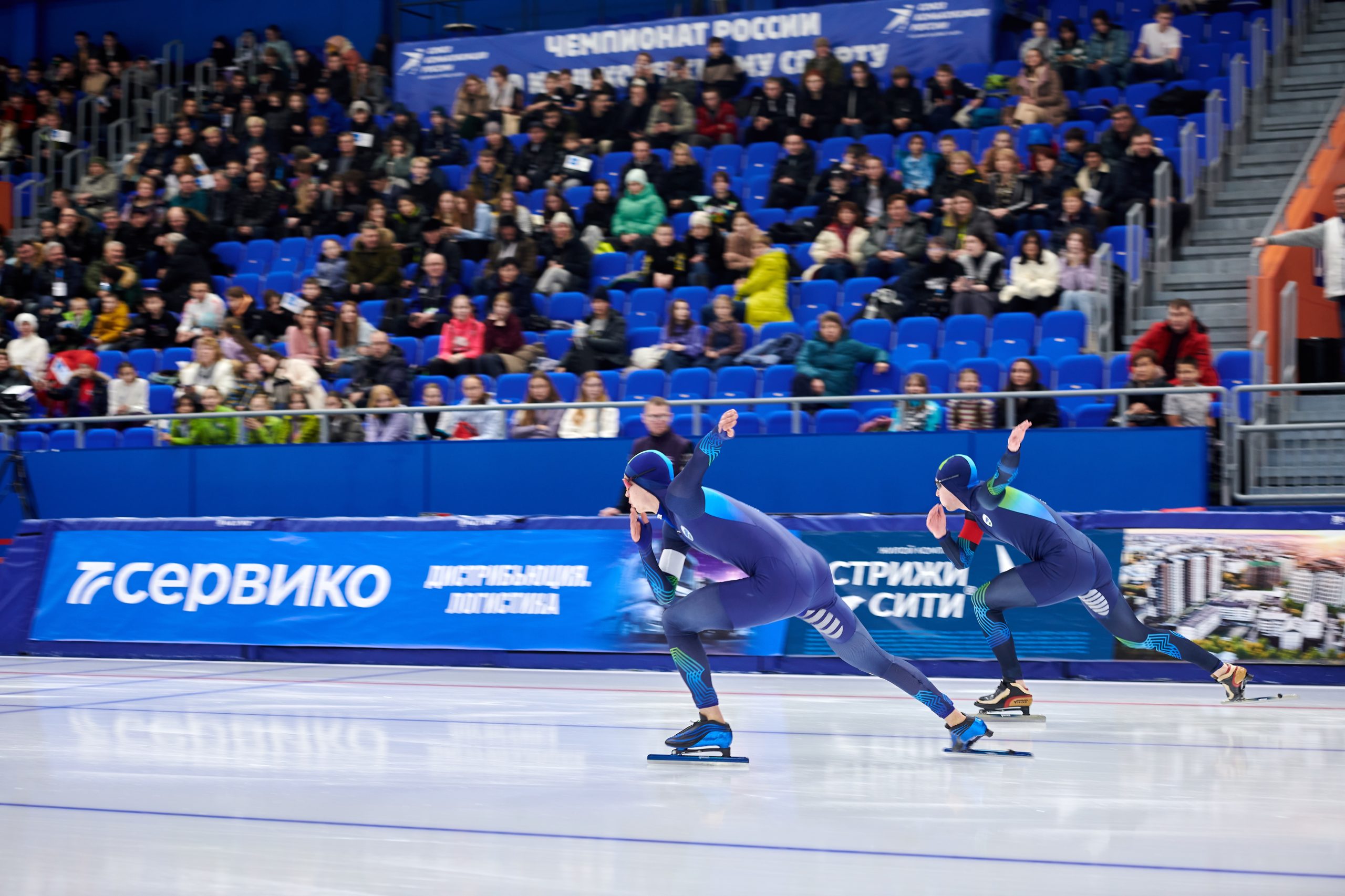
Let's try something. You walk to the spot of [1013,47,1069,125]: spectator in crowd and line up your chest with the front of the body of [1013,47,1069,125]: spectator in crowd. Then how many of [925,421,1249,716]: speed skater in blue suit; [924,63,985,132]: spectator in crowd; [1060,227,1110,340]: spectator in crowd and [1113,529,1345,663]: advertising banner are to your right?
1

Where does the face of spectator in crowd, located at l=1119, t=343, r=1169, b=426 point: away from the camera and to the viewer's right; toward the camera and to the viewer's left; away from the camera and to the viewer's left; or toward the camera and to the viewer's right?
toward the camera and to the viewer's left

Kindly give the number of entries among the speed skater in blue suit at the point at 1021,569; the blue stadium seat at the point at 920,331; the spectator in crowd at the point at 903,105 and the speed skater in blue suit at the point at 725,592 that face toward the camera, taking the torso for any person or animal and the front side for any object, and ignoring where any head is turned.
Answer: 2

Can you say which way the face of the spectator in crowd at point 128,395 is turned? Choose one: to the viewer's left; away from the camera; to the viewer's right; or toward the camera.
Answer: toward the camera

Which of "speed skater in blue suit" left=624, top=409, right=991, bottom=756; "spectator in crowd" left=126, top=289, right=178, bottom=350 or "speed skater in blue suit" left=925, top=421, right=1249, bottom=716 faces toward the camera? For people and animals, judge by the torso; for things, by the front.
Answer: the spectator in crowd

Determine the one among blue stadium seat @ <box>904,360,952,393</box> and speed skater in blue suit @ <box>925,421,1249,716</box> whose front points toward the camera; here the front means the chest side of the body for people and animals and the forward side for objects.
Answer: the blue stadium seat

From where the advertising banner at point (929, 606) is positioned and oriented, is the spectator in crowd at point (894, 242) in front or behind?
behind

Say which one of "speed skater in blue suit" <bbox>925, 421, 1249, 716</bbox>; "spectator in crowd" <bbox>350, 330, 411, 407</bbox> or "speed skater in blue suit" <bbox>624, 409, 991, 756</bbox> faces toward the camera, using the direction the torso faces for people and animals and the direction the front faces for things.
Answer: the spectator in crowd

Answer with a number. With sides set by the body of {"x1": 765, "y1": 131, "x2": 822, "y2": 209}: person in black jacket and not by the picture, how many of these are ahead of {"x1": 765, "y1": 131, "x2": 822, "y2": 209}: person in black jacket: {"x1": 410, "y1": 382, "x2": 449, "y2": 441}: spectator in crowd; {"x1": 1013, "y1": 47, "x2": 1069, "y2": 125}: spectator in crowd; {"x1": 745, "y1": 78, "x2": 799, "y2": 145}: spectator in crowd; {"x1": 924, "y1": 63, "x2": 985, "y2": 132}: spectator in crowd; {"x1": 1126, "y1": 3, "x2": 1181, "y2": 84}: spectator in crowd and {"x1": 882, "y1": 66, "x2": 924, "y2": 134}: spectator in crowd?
1

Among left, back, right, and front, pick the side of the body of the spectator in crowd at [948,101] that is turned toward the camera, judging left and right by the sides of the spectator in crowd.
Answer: front

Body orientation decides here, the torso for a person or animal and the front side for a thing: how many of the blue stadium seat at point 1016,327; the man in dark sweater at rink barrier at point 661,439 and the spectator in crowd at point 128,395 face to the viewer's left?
0

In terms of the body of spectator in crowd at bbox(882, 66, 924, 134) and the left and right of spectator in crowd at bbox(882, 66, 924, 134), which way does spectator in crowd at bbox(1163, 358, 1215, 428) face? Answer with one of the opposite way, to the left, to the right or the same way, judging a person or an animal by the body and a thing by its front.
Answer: the same way

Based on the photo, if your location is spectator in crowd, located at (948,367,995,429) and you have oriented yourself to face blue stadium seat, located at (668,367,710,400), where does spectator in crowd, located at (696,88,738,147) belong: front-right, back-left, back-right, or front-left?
front-right

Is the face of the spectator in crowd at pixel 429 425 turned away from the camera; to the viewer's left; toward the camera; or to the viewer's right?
toward the camera

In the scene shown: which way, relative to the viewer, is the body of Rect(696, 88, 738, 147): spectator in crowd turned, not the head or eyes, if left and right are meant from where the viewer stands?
facing the viewer

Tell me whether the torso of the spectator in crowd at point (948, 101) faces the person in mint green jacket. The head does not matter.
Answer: no

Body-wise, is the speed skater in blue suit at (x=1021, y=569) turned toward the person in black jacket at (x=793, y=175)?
no

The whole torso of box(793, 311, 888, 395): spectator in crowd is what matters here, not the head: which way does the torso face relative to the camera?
toward the camera
